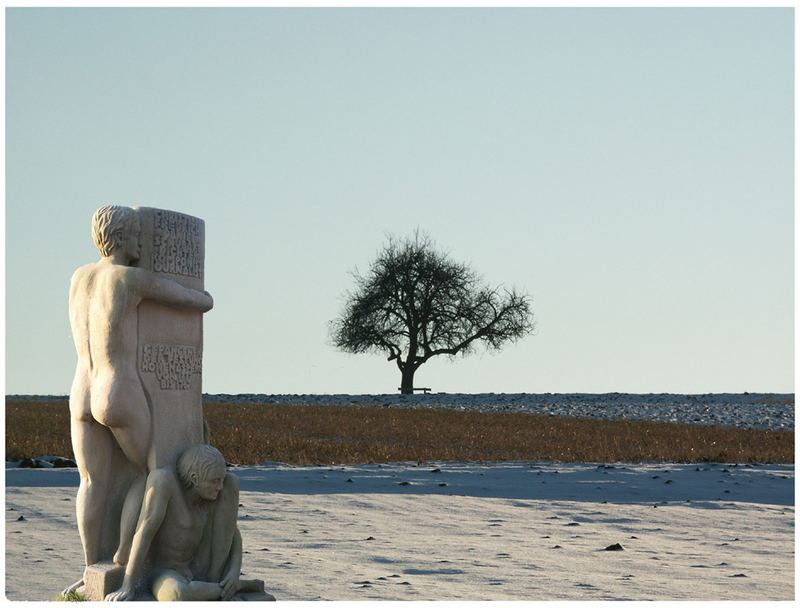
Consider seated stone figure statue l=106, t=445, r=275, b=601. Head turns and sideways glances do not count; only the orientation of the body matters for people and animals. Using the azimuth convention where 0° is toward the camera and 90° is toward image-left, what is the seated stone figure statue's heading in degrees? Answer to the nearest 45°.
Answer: approximately 315°

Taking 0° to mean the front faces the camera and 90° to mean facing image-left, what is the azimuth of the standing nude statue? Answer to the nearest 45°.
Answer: approximately 225°
